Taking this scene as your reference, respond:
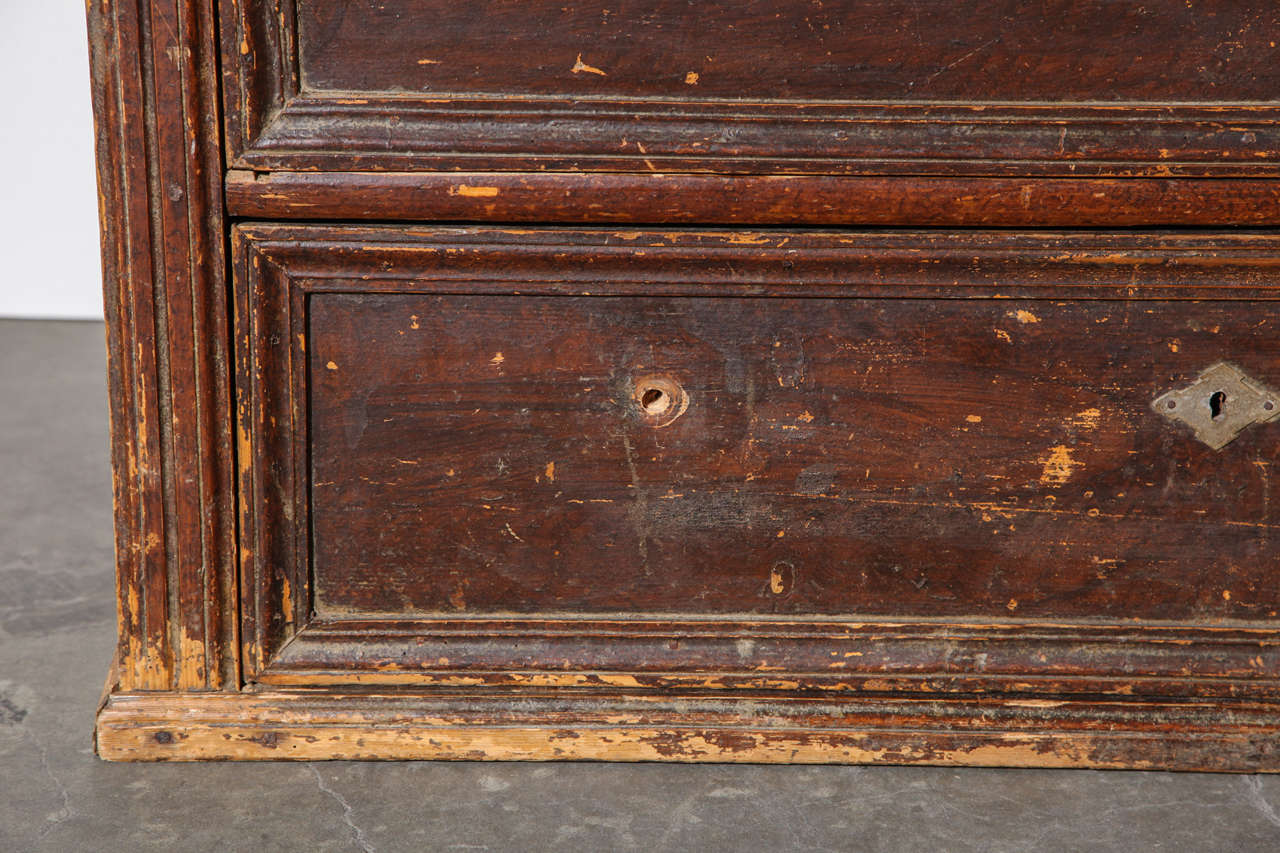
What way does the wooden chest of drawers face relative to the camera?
toward the camera
